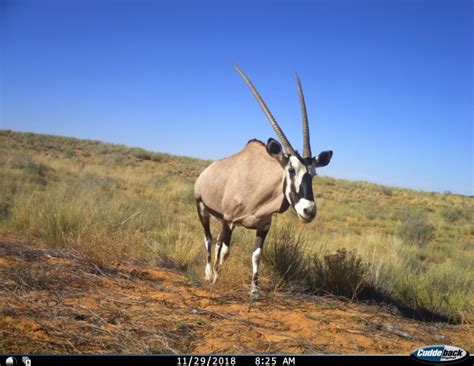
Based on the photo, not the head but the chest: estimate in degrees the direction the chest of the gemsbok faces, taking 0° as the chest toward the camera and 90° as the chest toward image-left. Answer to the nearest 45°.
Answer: approximately 315°

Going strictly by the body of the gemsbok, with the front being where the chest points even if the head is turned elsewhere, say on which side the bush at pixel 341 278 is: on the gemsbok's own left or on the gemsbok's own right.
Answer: on the gemsbok's own left

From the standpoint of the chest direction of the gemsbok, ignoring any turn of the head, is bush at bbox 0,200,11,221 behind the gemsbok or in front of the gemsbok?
behind
